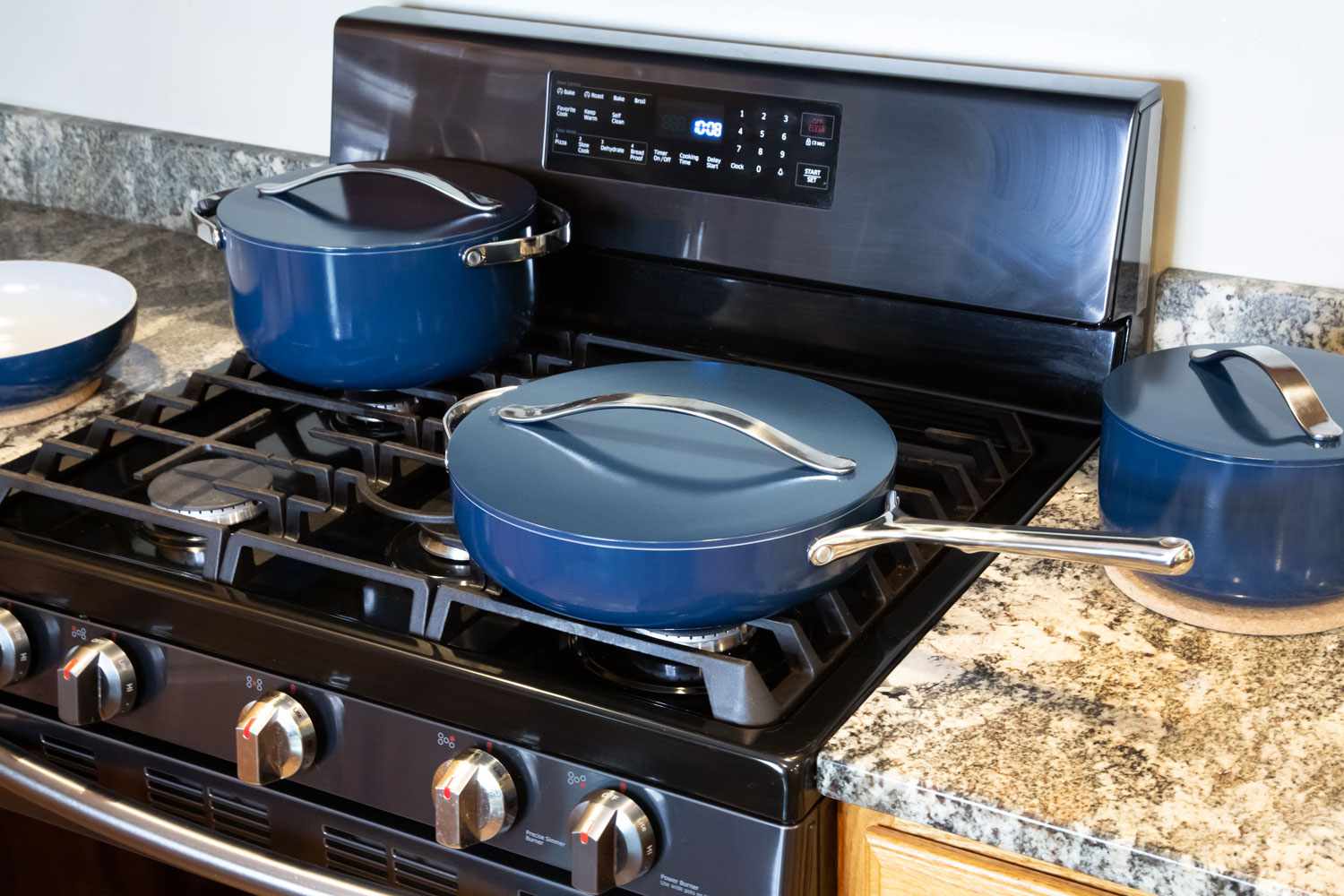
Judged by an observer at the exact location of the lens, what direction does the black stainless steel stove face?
facing the viewer and to the left of the viewer
